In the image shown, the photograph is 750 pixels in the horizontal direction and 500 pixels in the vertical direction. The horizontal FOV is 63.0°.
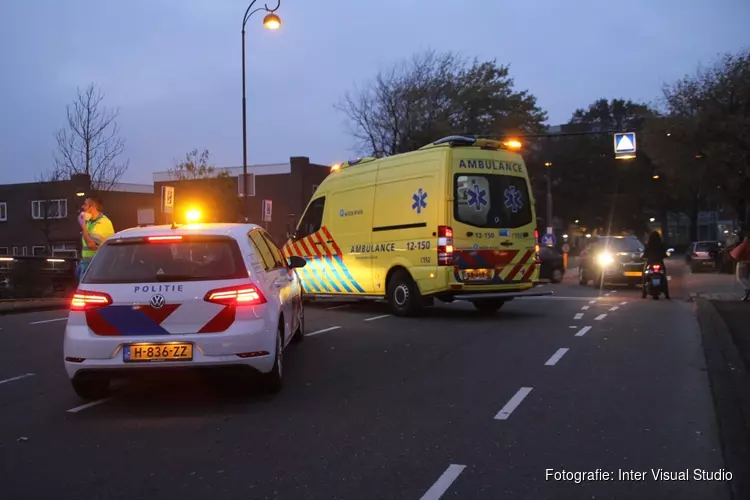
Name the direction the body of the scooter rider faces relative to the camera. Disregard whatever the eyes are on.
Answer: away from the camera

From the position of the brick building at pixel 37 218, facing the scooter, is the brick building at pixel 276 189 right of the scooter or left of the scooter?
left

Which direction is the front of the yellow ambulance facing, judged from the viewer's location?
facing away from the viewer and to the left of the viewer

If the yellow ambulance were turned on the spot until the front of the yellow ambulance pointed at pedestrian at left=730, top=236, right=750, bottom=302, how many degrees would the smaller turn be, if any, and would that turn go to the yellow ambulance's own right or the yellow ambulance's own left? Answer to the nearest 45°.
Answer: approximately 90° to the yellow ambulance's own right

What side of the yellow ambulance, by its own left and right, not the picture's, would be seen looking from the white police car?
left

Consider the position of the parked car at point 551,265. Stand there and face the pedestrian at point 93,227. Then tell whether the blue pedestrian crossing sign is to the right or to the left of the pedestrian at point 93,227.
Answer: left

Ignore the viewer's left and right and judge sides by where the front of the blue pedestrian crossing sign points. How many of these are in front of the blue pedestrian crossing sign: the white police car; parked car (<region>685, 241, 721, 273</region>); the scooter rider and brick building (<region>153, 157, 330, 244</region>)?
2

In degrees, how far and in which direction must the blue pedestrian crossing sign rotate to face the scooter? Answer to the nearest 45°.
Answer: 0° — it already faces it

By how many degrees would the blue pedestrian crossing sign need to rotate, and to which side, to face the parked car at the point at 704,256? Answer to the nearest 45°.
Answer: approximately 180°

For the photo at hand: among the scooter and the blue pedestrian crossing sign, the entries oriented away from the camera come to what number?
1

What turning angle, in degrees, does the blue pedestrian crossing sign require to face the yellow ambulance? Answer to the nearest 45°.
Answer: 0° — it already faces it

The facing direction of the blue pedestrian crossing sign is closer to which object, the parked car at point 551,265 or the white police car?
the white police car

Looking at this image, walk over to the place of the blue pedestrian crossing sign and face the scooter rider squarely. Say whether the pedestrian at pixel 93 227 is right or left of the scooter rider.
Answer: right

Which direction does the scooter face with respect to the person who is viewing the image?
facing away from the viewer
